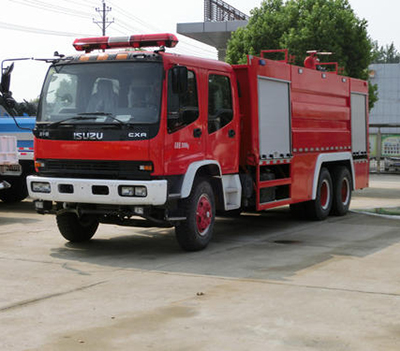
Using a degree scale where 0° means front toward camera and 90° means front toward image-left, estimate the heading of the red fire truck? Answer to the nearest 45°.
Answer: approximately 45°

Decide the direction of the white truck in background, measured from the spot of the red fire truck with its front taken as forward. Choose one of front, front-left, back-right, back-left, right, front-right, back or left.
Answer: right

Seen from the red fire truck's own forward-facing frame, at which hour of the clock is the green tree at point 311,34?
The green tree is roughly at 5 o'clock from the red fire truck.

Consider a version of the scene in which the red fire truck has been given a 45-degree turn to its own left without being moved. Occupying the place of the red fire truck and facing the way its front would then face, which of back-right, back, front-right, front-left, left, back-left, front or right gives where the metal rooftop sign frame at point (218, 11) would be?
back

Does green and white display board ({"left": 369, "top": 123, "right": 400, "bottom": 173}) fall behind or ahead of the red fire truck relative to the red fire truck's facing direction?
behind

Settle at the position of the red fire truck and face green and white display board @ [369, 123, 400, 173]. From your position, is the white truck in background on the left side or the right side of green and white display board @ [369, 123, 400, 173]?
left
